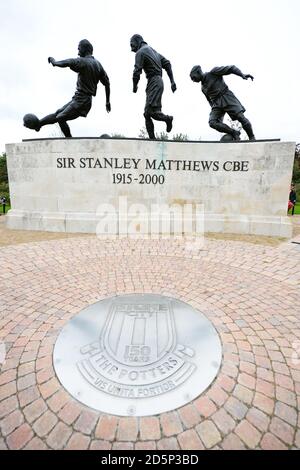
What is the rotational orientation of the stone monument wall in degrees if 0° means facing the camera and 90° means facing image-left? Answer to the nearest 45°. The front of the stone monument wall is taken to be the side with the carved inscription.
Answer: approximately 0°

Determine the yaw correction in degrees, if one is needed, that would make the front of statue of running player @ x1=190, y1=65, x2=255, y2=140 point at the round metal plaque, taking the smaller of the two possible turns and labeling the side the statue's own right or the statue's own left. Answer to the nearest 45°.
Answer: approximately 45° to the statue's own left

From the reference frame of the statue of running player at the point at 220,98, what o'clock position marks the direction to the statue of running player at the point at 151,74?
the statue of running player at the point at 151,74 is roughly at 1 o'clock from the statue of running player at the point at 220,98.

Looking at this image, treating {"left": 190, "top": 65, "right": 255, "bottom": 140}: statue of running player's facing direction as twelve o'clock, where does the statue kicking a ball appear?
The statue kicking a ball is roughly at 1 o'clock from the statue of running player.

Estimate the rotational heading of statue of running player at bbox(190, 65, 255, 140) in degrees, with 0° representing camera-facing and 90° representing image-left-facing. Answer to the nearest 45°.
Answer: approximately 45°

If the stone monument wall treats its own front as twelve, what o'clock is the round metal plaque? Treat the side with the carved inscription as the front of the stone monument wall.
The round metal plaque is roughly at 12 o'clock from the stone monument wall.
